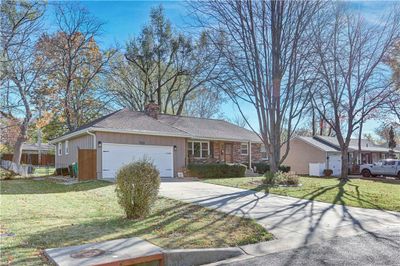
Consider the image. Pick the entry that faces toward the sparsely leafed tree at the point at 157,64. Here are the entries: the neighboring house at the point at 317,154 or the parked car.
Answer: the parked car

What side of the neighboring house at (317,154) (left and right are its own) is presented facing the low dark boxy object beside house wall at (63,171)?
right

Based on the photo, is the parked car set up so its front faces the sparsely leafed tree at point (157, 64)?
yes

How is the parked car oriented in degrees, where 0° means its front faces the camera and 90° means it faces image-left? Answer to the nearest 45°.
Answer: approximately 90°

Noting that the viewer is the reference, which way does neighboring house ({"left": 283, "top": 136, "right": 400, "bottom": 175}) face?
facing the viewer and to the right of the viewer

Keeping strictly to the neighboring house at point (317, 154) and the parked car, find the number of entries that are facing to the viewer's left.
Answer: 1
